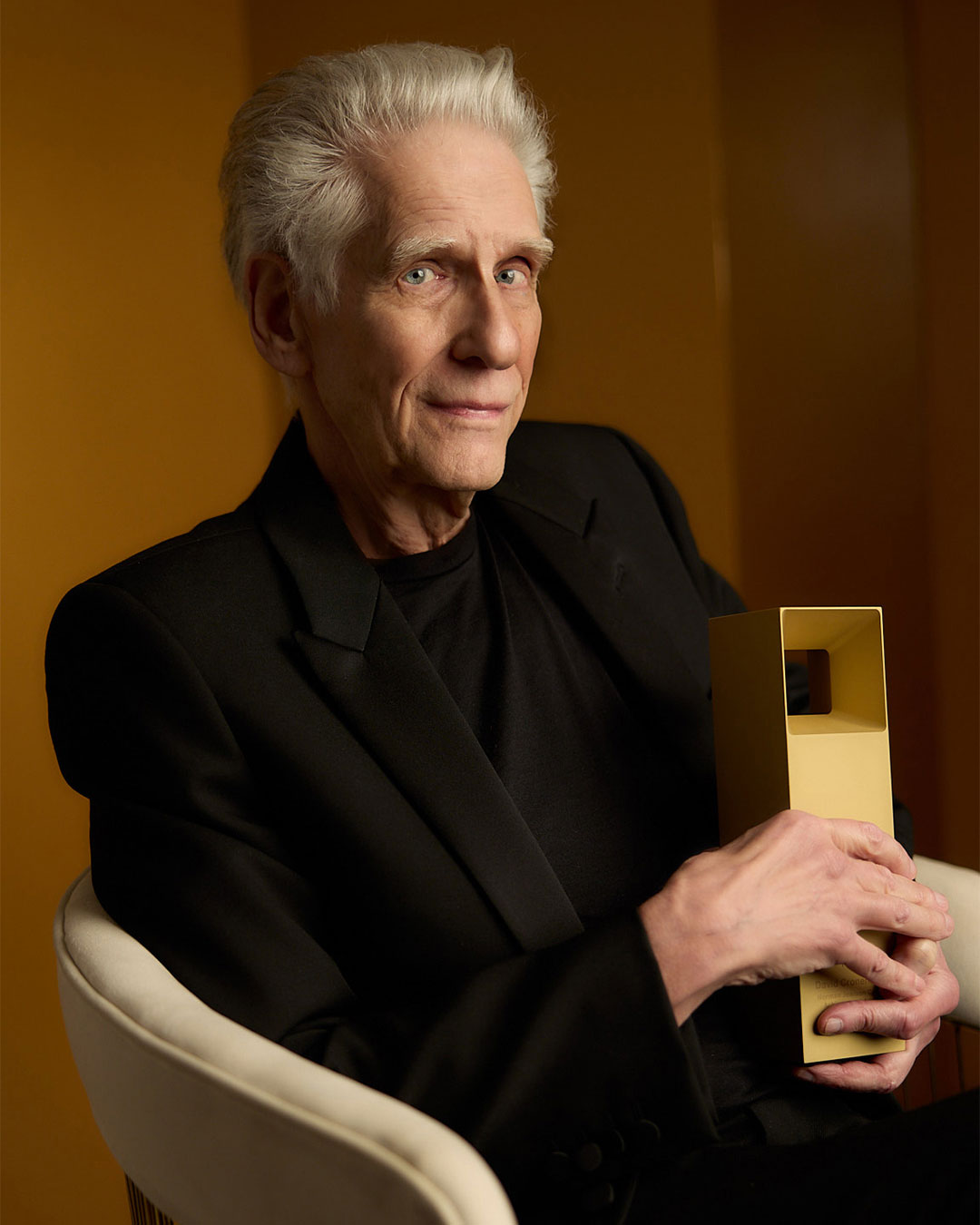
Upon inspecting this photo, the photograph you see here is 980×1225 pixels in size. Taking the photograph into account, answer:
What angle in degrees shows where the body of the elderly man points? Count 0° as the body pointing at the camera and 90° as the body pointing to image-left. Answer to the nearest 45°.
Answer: approximately 315°
